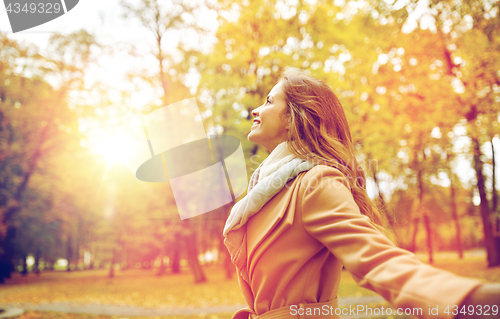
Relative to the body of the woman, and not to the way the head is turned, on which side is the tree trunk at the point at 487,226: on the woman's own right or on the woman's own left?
on the woman's own right

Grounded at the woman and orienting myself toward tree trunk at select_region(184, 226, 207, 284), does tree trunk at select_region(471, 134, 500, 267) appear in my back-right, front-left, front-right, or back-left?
front-right

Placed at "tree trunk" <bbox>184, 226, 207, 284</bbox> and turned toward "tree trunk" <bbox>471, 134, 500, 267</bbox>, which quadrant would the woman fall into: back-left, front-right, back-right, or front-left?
front-right

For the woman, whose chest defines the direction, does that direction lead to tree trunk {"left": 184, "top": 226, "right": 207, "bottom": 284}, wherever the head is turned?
no

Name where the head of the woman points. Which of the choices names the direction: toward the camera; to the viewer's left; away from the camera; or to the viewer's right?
to the viewer's left

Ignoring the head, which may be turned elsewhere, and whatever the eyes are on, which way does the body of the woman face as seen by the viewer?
to the viewer's left
